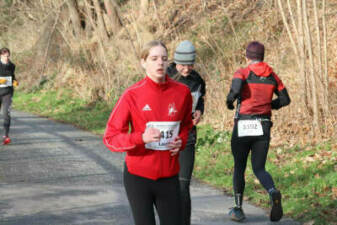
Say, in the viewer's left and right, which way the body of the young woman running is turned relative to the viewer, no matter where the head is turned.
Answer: facing the viewer and to the right of the viewer

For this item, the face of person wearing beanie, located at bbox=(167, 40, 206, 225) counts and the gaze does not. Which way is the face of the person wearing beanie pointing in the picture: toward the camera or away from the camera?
toward the camera

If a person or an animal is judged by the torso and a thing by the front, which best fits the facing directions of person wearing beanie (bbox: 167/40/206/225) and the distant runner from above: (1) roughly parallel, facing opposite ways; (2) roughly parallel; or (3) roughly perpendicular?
roughly parallel

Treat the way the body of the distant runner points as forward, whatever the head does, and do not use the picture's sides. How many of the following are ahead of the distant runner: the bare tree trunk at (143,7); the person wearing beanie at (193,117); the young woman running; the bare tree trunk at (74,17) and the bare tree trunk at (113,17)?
2

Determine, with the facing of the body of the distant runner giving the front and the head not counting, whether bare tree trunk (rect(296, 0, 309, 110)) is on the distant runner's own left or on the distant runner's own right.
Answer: on the distant runner's own left

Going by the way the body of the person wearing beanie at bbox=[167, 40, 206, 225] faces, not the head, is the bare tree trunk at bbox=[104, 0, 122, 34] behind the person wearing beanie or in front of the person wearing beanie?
behind

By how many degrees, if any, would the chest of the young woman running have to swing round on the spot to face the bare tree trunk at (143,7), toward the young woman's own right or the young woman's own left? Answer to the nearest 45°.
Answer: approximately 135° to the young woman's own left

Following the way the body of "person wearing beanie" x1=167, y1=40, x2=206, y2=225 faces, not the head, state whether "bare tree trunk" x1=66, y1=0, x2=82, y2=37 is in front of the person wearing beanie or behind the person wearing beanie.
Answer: behind

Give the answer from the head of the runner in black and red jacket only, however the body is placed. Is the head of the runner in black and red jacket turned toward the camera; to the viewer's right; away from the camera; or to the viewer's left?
away from the camera

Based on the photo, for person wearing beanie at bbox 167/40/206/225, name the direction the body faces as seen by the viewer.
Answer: toward the camera

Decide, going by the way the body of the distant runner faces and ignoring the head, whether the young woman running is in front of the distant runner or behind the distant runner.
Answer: in front

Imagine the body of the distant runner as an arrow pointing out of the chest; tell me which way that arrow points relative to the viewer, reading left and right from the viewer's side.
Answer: facing the viewer

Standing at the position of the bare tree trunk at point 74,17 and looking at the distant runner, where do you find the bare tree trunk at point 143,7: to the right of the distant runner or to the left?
left

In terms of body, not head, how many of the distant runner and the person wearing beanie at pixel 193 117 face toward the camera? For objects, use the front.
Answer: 2
